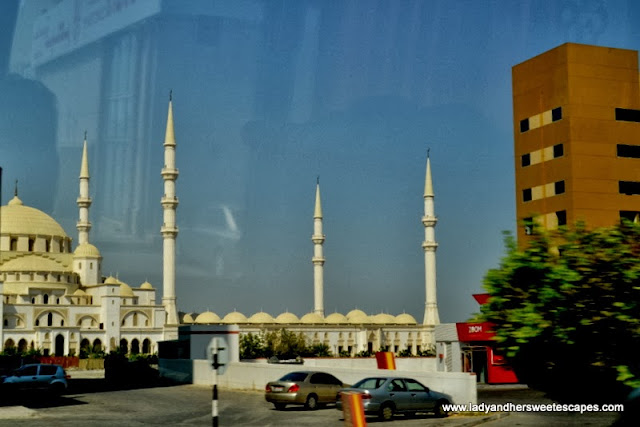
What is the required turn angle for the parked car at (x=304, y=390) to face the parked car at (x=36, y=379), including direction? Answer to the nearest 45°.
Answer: approximately 90° to its left

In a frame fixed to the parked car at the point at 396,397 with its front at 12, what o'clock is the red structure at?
The red structure is roughly at 11 o'clock from the parked car.

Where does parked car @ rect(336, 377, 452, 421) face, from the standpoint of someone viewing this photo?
facing away from the viewer and to the right of the viewer

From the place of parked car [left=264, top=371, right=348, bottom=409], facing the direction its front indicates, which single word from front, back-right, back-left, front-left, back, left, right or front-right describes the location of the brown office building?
front

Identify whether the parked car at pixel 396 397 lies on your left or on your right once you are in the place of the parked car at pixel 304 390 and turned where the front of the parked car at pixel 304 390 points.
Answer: on your right

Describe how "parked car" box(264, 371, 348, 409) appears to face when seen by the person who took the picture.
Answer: facing away from the viewer and to the right of the viewer

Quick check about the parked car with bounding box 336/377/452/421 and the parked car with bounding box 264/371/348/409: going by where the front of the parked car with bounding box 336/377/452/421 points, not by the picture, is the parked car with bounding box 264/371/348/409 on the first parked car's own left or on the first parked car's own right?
on the first parked car's own left
